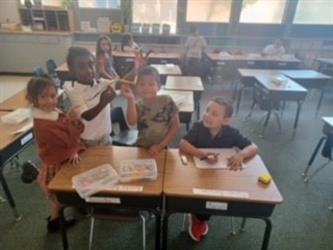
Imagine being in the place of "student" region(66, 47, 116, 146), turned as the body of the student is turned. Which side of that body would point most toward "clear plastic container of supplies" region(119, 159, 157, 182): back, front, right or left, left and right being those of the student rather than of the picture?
front

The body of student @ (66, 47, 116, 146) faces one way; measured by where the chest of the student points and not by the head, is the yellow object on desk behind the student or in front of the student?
in front

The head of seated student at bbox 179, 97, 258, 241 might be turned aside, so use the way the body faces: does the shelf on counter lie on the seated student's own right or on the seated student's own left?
on the seated student's own right

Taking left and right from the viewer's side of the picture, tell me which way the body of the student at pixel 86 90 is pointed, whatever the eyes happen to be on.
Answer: facing the viewer and to the right of the viewer

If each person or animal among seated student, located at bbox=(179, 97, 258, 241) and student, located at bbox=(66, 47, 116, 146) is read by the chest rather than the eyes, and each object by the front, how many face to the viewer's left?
0

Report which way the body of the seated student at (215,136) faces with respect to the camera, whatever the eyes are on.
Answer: toward the camera

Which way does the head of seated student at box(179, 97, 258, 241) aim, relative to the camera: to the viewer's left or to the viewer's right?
to the viewer's left

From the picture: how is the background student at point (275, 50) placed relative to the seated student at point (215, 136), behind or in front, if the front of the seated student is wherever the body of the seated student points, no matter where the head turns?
behind
